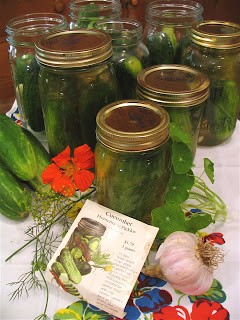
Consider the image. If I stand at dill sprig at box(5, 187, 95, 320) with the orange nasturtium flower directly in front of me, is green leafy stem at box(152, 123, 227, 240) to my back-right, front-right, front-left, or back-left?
front-right

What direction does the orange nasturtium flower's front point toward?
toward the camera

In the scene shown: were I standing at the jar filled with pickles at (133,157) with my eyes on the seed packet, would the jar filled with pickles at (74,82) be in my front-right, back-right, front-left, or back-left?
back-right

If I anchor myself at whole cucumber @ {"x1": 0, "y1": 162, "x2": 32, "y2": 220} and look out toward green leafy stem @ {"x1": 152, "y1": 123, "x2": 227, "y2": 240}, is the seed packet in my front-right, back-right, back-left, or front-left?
front-right

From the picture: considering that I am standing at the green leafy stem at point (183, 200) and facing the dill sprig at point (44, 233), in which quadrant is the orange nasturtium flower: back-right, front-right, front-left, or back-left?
front-right
